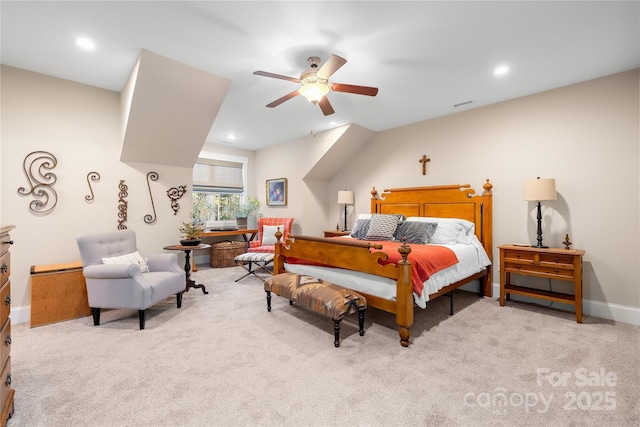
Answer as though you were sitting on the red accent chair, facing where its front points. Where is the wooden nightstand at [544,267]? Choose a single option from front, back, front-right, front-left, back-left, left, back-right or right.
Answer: left

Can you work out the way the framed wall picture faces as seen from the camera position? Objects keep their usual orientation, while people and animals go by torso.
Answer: facing the viewer and to the left of the viewer

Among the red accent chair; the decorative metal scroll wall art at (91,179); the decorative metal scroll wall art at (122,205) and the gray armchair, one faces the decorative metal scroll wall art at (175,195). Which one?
the red accent chair

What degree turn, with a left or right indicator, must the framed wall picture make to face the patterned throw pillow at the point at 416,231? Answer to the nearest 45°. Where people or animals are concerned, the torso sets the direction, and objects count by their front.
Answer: approximately 90° to its left

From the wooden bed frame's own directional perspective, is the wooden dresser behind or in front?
in front

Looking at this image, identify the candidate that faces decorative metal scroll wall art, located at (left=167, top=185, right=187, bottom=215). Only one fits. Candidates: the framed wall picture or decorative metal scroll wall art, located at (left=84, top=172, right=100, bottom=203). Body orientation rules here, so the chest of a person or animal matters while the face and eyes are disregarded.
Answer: the framed wall picture

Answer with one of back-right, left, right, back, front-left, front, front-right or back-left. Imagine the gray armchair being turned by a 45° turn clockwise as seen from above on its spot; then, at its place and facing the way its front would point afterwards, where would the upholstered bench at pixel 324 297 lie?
front-left

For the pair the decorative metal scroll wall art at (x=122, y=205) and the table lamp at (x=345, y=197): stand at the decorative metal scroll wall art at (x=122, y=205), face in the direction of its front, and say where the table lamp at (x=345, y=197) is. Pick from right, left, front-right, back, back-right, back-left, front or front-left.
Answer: left

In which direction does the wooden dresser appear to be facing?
to the viewer's right

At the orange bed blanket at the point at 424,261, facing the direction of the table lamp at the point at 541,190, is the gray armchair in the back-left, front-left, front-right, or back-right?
back-left

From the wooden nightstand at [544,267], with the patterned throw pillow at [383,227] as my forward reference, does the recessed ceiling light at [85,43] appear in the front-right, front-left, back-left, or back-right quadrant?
front-left

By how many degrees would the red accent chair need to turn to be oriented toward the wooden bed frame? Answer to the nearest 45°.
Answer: approximately 90° to its left
